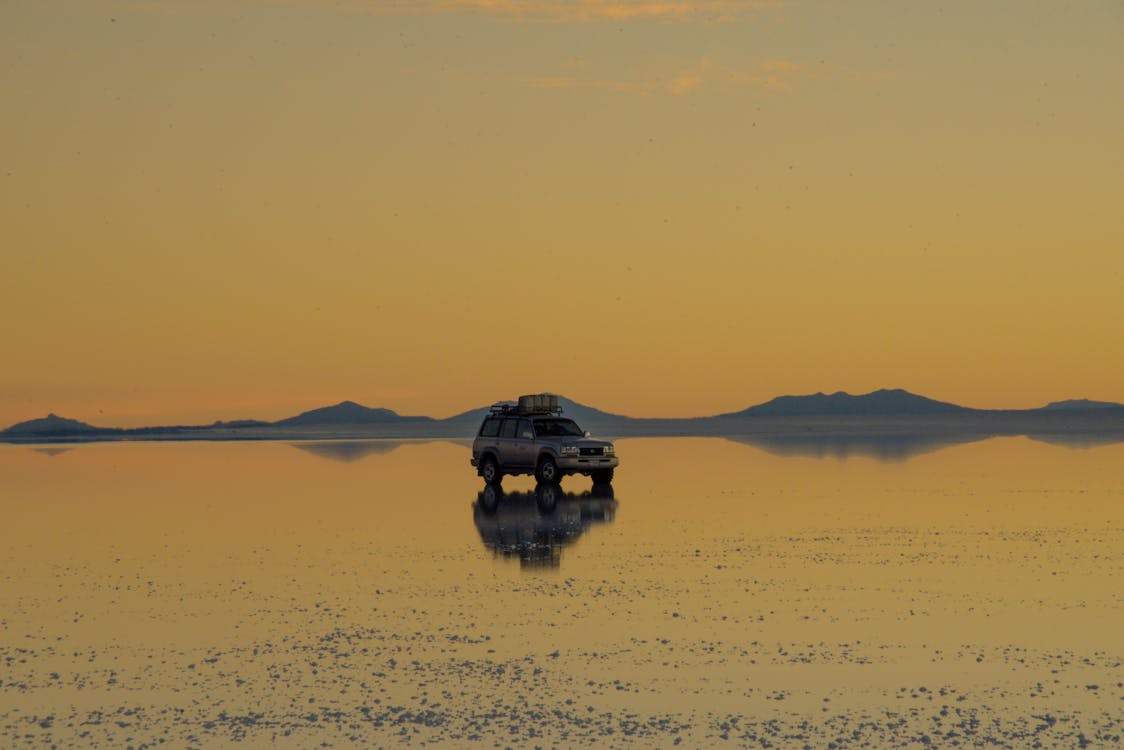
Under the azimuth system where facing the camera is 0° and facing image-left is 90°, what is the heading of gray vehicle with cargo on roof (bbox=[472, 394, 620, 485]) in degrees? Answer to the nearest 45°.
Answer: approximately 315°
